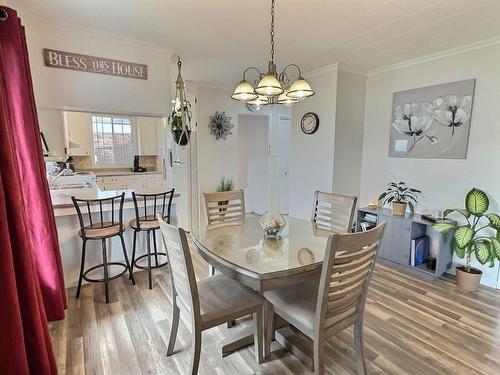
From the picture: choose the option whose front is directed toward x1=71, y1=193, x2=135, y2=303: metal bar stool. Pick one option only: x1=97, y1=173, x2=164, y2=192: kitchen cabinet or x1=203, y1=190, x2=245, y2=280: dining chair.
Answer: the kitchen cabinet

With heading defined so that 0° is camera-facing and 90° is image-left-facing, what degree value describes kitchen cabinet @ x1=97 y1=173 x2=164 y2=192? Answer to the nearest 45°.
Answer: approximately 0°

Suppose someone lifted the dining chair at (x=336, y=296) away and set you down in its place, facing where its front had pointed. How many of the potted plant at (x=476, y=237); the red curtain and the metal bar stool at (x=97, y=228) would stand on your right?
1

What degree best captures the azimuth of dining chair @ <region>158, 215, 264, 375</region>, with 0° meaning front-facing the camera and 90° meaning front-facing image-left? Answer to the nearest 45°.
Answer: approximately 225°

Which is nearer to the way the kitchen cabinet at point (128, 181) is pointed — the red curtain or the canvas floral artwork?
the red curtain

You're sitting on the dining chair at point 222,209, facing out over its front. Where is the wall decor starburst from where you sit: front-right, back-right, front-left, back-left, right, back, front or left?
back-left

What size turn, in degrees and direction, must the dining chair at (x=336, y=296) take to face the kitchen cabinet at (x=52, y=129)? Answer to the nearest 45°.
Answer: approximately 45° to its left

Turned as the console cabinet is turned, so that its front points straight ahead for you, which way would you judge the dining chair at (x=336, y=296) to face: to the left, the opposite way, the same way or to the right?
to the right
